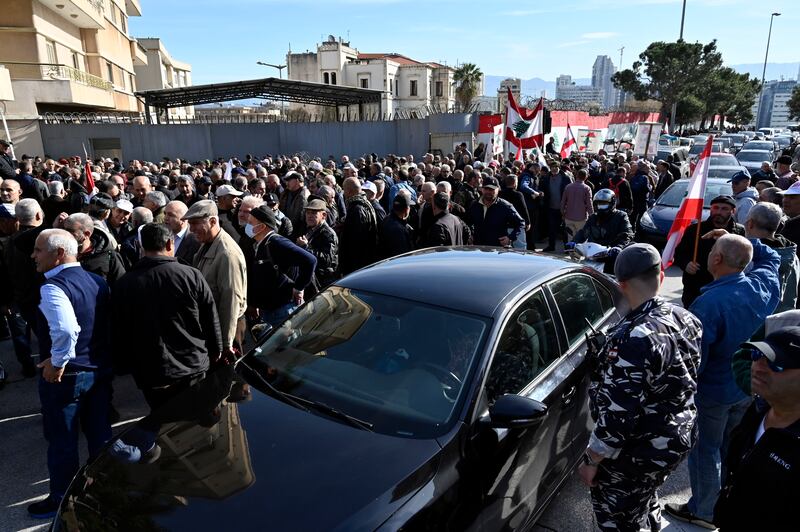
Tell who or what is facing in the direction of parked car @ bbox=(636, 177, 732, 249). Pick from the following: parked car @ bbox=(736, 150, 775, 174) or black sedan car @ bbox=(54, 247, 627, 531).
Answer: parked car @ bbox=(736, 150, 775, 174)

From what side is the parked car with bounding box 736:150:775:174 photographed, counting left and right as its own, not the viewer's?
front

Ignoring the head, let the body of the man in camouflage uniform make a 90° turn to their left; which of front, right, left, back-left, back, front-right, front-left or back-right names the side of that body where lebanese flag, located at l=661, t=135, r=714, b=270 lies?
back-right

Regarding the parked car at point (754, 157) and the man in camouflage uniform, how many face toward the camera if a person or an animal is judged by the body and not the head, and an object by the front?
1

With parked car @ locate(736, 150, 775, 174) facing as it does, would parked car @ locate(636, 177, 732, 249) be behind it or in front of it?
in front

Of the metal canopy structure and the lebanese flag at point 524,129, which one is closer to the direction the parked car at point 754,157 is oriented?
the lebanese flag

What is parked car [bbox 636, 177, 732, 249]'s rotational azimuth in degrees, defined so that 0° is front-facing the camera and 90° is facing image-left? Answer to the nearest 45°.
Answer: approximately 45°

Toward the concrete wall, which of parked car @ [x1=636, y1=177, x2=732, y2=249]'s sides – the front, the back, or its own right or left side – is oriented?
right

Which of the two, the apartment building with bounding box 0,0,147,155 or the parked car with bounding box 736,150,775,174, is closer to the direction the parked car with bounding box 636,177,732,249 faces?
the apartment building

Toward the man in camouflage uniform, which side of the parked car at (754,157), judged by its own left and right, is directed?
front

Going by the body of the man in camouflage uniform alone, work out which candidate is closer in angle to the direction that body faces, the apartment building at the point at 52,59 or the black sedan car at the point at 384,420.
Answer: the apartment building

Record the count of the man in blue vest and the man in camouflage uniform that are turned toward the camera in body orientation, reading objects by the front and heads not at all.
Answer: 0

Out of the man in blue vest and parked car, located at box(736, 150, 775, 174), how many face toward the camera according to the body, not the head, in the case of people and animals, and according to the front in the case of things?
1

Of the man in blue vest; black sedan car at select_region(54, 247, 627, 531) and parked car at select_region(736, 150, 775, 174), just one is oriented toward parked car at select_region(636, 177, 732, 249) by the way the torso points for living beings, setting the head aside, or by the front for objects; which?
parked car at select_region(736, 150, 775, 174)
